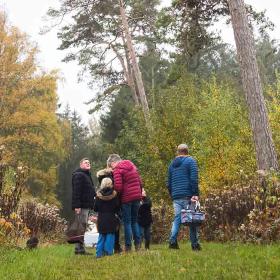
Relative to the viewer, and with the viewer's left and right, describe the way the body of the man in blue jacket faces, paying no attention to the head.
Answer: facing away from the viewer

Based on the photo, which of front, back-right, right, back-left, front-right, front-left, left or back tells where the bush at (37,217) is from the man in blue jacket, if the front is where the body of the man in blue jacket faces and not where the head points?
front-left

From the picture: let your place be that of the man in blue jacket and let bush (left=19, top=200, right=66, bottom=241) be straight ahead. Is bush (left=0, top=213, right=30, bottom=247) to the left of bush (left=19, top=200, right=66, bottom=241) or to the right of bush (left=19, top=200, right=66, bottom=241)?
left

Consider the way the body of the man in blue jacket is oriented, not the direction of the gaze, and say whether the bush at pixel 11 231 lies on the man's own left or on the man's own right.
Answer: on the man's own left
